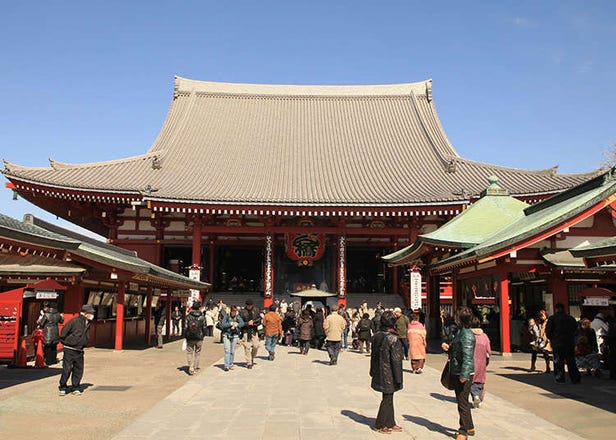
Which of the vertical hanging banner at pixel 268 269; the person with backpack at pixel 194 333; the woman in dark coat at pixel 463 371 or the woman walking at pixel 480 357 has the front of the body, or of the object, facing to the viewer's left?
the woman in dark coat

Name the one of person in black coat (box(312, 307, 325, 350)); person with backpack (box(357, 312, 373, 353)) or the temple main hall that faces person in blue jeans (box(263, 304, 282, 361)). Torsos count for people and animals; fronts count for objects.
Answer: the temple main hall

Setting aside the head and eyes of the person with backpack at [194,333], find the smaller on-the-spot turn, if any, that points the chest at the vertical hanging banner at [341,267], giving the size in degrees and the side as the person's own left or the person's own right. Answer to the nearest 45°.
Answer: approximately 45° to the person's own right

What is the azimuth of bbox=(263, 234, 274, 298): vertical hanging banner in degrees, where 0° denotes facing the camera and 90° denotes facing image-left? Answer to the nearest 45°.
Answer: approximately 0°

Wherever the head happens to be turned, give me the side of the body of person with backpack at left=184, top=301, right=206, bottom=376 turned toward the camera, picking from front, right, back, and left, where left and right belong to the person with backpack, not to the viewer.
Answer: back

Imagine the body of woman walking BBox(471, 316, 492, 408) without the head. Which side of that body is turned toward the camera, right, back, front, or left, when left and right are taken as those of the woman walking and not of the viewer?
back

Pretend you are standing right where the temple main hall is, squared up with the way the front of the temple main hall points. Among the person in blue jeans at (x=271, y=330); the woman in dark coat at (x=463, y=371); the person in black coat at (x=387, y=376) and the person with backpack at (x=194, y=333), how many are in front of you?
4
